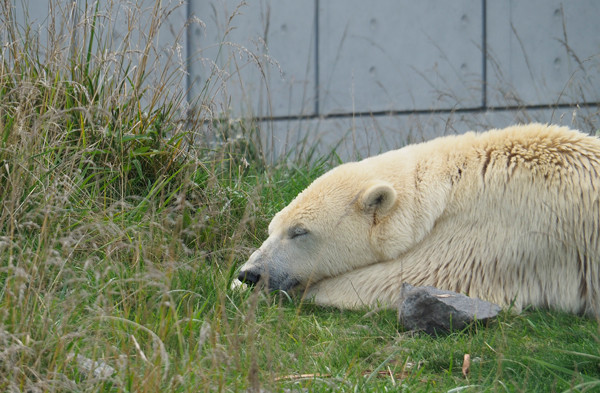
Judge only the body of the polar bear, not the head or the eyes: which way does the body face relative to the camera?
to the viewer's left

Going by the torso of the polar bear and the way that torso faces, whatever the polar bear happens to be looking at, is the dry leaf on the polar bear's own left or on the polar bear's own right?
on the polar bear's own left

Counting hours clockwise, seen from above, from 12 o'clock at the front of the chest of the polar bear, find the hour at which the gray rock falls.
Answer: The gray rock is roughly at 9 o'clock from the polar bear.
